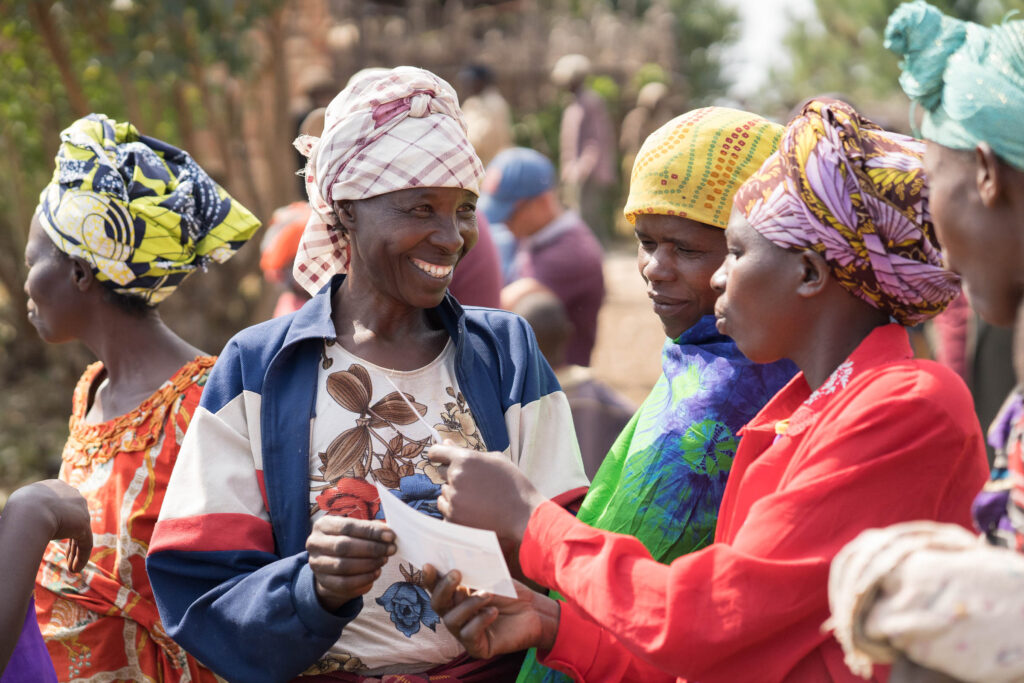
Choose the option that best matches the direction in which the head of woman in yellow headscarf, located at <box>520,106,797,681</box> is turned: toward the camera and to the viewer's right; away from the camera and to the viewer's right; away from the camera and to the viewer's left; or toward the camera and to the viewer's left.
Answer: toward the camera and to the viewer's left

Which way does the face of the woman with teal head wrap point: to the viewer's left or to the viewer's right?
to the viewer's left

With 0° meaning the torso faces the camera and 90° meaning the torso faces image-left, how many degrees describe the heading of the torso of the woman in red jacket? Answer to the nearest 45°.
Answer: approximately 90°

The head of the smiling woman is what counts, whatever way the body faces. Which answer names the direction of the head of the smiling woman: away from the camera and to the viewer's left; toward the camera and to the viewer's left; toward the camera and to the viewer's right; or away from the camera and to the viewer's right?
toward the camera and to the viewer's right

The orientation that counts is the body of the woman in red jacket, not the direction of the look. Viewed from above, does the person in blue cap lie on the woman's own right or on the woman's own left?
on the woman's own right

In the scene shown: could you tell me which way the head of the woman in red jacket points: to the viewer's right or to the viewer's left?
to the viewer's left

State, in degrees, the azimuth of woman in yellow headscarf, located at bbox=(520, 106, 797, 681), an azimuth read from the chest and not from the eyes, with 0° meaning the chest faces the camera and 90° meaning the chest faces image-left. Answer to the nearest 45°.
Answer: approximately 45°

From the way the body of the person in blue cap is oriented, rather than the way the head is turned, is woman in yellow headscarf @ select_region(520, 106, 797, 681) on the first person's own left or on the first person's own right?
on the first person's own left

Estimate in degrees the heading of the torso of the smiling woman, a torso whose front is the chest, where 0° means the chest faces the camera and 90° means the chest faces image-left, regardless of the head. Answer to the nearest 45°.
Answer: approximately 315°
